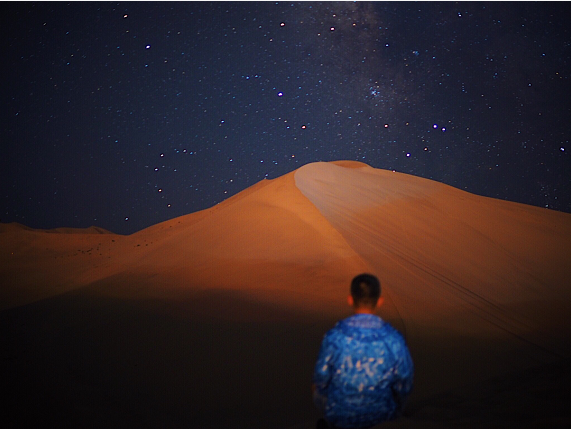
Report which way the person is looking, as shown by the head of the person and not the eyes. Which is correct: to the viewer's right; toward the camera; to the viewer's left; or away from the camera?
away from the camera

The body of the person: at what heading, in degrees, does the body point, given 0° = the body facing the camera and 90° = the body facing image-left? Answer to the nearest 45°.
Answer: approximately 180°
